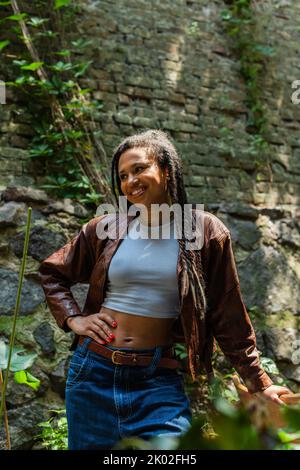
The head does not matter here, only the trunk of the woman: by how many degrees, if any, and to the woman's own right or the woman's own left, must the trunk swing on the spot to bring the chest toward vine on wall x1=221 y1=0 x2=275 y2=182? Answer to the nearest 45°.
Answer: approximately 180°

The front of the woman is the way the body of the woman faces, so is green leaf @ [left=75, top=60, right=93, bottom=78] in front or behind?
behind

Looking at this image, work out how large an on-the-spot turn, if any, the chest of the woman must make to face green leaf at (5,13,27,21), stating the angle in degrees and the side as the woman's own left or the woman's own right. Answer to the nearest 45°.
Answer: approximately 135° to the woman's own right

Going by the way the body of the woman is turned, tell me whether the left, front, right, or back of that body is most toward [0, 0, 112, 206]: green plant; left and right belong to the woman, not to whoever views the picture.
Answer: back

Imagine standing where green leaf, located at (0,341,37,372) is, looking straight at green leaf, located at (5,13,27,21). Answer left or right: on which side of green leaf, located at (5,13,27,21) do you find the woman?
right

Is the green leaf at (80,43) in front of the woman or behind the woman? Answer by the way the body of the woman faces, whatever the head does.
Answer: behind

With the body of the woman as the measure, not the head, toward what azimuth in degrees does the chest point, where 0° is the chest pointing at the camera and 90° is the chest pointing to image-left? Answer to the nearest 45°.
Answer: approximately 0°

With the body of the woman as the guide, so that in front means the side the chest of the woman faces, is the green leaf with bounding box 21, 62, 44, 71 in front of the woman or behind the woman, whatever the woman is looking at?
behind
